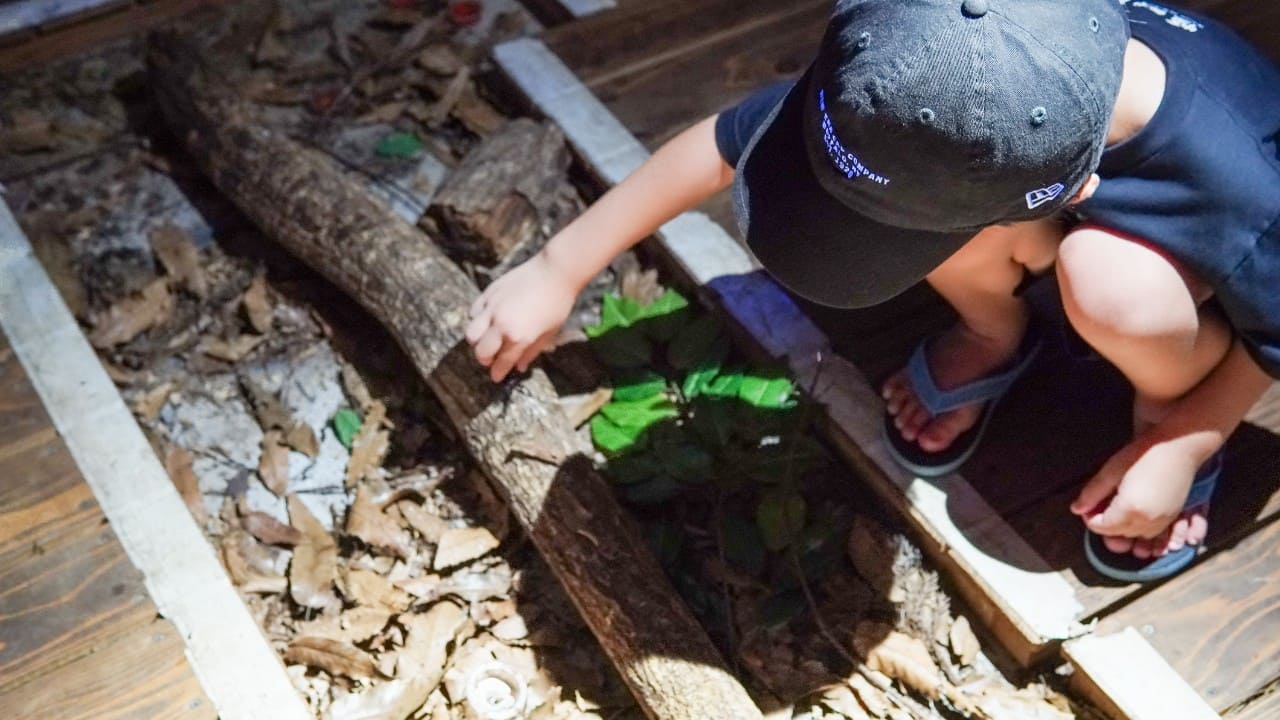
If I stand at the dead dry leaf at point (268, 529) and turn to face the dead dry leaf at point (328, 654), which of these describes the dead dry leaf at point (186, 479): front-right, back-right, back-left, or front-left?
back-right

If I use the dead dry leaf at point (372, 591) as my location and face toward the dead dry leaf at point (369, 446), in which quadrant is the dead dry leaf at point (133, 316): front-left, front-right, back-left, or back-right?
front-left

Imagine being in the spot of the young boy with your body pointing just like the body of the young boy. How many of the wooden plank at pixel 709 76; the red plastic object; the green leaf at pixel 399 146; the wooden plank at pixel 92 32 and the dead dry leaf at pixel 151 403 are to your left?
0

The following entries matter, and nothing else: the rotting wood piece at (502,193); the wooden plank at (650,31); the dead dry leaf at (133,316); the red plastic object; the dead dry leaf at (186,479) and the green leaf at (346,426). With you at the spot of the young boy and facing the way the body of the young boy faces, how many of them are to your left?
0

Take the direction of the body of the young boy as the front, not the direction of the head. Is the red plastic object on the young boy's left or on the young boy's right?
on the young boy's right

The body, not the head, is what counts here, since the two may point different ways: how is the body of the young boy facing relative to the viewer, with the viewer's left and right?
facing the viewer and to the left of the viewer

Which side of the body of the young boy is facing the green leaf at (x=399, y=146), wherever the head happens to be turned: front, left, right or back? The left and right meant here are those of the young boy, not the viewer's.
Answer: right

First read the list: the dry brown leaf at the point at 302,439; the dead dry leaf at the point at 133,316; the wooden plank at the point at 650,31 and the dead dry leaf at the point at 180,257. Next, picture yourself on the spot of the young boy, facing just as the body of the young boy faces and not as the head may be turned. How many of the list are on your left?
0

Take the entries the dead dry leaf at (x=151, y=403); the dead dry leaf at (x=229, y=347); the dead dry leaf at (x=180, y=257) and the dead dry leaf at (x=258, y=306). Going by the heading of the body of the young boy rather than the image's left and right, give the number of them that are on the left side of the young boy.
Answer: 0

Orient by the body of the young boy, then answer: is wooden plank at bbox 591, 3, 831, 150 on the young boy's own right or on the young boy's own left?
on the young boy's own right

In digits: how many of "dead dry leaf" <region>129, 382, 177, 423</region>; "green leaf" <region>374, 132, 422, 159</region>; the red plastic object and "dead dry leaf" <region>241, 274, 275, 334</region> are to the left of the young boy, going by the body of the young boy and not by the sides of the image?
0

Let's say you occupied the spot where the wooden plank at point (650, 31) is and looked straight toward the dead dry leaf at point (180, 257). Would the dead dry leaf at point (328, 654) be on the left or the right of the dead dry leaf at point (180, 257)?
left

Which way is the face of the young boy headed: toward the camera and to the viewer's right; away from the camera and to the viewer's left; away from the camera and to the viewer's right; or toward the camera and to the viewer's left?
toward the camera and to the viewer's left

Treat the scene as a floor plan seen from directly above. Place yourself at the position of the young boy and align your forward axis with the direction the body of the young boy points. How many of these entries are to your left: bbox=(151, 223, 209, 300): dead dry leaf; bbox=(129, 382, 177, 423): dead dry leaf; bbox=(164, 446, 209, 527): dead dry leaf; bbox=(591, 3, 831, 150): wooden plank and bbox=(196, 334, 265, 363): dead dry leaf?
0

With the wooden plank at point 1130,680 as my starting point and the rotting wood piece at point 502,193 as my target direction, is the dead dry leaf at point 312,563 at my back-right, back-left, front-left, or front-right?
front-left
